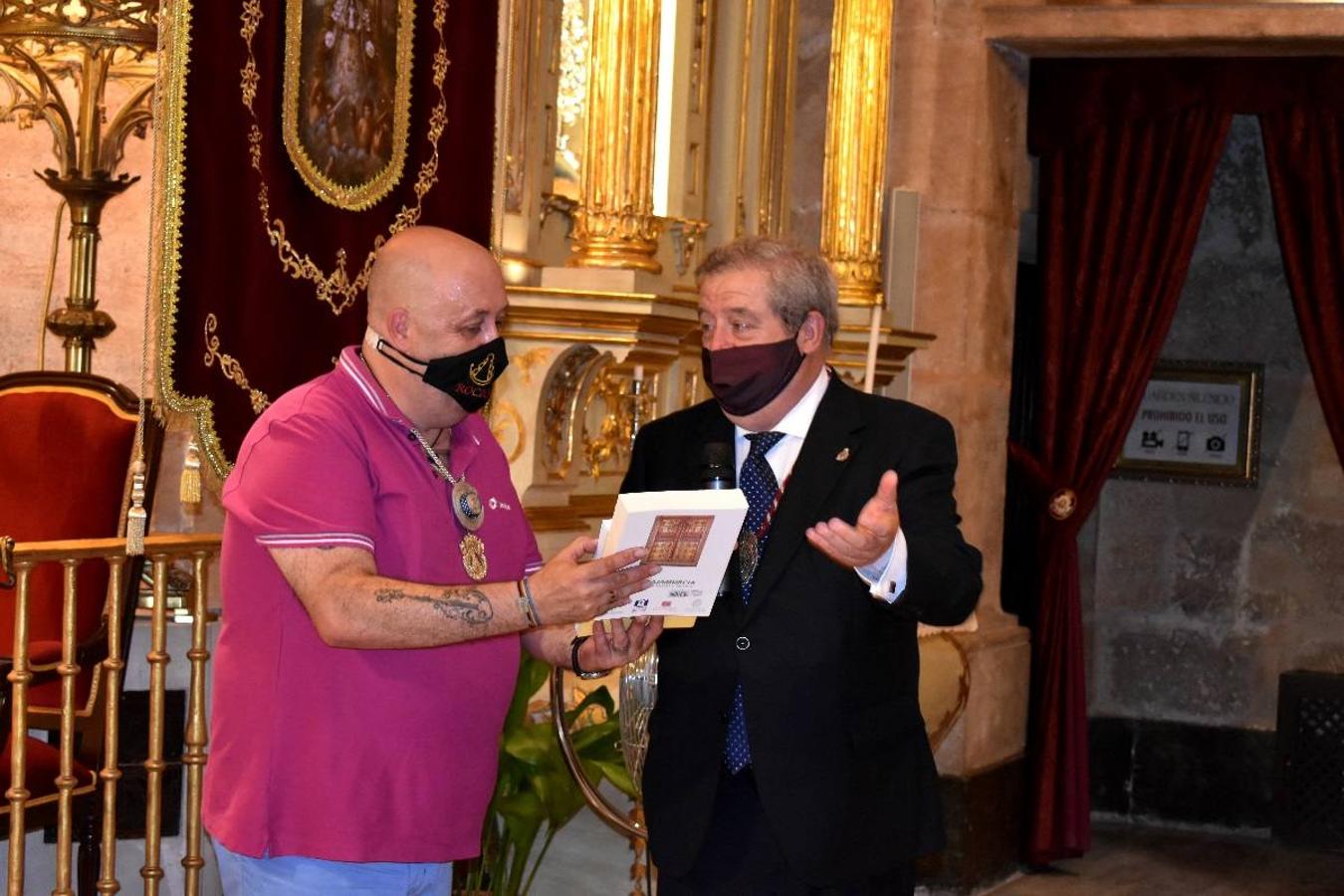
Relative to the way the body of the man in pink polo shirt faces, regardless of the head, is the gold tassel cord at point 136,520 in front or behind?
behind

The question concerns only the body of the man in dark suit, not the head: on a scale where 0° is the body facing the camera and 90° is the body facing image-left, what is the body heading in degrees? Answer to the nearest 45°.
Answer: approximately 45°

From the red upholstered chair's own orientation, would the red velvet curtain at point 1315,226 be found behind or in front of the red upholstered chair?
behind

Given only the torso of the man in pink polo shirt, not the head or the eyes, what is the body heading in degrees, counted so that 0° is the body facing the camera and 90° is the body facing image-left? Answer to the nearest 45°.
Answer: approximately 315°

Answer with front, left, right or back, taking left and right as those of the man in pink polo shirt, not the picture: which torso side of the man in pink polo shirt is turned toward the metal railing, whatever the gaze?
back

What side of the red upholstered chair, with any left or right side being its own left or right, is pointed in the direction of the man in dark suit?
left

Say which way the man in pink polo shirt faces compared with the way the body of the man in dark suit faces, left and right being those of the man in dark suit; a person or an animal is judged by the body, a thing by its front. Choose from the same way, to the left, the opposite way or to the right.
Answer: to the left

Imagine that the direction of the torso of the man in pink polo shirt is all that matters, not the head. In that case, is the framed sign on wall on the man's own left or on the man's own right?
on the man's own left

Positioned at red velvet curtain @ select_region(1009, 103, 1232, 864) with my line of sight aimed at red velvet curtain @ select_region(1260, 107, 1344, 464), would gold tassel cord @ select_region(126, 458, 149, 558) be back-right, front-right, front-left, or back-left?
back-right
